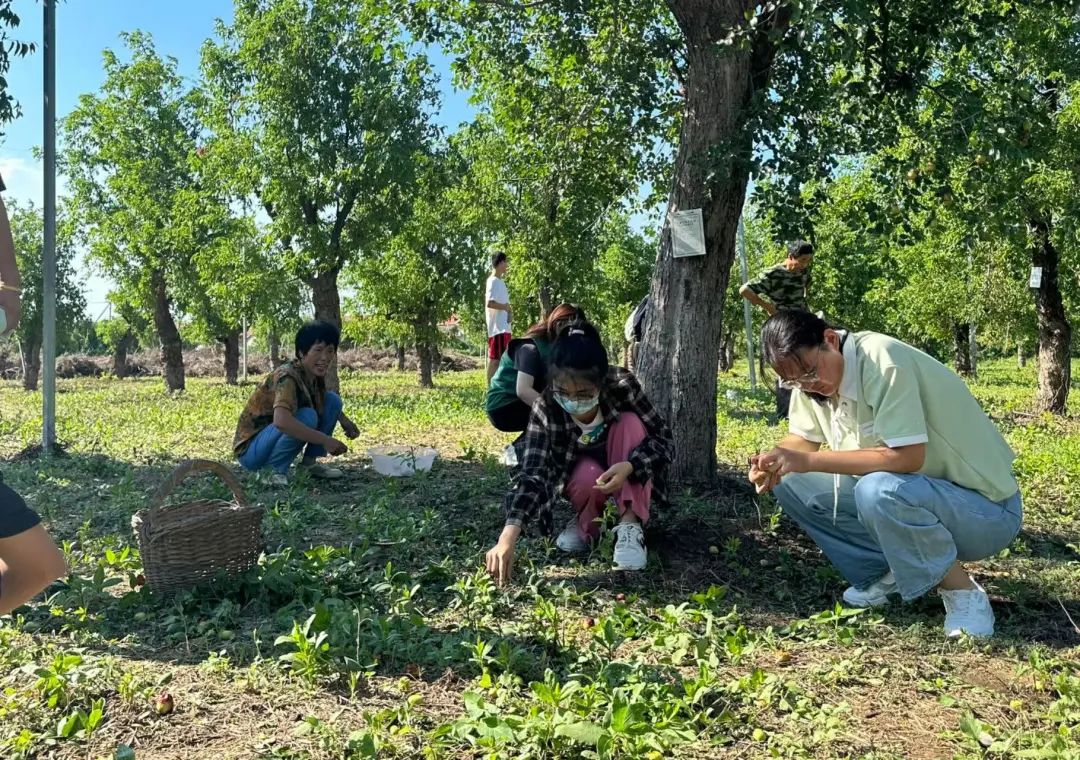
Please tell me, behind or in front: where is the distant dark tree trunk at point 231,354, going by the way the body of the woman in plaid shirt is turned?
behind

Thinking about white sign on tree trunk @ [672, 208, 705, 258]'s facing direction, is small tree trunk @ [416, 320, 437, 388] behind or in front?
behind

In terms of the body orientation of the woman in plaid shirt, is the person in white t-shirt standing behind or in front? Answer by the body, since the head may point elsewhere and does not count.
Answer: behind

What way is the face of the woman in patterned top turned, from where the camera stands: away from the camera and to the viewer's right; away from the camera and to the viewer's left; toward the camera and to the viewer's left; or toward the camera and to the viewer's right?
toward the camera and to the viewer's right

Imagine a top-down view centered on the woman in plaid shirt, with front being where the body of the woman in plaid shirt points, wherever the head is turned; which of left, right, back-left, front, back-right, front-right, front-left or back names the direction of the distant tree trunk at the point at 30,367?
back-right

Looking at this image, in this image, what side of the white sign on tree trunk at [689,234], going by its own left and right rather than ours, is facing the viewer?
front

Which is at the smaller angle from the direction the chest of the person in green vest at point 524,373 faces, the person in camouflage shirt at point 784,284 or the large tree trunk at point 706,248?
the large tree trunk

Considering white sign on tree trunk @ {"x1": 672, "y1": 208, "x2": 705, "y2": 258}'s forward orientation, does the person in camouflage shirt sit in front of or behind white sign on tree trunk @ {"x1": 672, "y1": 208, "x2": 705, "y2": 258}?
behind

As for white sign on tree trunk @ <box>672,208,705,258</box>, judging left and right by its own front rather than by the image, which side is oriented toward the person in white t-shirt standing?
back

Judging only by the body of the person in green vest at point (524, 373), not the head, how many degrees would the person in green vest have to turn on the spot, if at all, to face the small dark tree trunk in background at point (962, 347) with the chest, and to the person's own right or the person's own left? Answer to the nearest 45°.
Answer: approximately 45° to the person's own left
